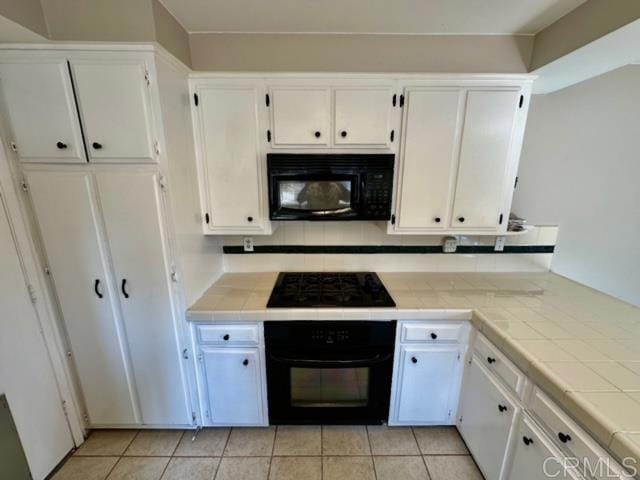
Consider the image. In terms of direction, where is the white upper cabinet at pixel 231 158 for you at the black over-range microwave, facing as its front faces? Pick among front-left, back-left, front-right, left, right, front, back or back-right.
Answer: right

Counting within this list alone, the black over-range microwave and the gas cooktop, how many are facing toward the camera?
2

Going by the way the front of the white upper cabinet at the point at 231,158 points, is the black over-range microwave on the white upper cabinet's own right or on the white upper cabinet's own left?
on the white upper cabinet's own left

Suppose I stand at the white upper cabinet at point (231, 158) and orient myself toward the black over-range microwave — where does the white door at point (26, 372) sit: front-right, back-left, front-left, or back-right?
back-right

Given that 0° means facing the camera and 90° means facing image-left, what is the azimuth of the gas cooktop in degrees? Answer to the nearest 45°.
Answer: approximately 0°

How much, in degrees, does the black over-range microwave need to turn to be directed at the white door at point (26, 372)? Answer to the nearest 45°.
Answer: approximately 90° to its right

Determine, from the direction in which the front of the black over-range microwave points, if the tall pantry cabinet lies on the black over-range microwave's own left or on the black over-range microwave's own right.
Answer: on the black over-range microwave's own right

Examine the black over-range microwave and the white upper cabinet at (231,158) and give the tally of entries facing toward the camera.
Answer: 2

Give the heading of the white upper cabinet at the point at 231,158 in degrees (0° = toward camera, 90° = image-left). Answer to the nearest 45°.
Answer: approximately 0°
